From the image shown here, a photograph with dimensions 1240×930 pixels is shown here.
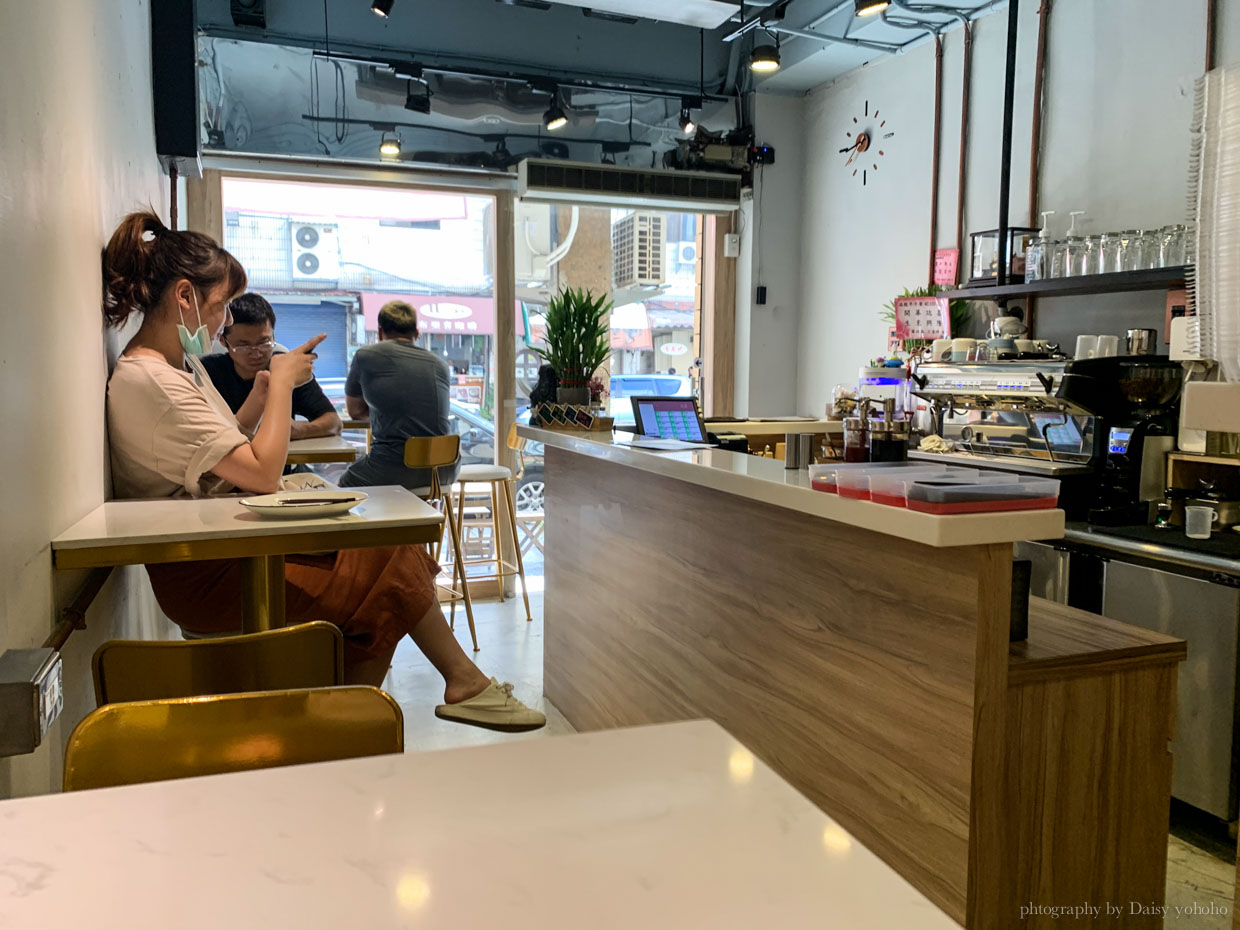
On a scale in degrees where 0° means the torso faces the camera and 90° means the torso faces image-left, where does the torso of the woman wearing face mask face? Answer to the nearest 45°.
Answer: approximately 270°

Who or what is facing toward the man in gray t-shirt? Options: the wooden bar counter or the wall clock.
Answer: the wall clock

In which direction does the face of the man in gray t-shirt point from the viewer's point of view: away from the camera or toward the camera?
away from the camera

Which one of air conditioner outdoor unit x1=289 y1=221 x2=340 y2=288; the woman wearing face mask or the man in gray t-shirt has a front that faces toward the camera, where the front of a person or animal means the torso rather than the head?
the air conditioner outdoor unit

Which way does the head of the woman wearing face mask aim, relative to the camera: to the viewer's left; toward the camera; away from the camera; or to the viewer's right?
to the viewer's right

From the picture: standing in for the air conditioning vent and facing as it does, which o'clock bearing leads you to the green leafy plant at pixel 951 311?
The green leafy plant is roughly at 10 o'clock from the air conditioning vent.

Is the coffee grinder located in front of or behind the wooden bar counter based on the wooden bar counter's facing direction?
behind

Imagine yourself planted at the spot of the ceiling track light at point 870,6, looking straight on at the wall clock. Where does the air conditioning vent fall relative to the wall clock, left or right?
left

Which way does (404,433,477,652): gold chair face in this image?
away from the camera

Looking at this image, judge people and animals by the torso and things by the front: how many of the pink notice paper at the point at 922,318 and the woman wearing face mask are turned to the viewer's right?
1

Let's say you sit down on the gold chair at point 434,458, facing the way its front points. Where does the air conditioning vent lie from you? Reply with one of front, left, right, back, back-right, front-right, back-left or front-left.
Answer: front-right

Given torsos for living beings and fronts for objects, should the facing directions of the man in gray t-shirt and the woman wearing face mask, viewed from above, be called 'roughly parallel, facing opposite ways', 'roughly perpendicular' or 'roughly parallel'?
roughly perpendicular

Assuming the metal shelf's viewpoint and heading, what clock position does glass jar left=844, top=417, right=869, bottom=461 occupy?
The glass jar is roughly at 11 o'clock from the metal shelf.
